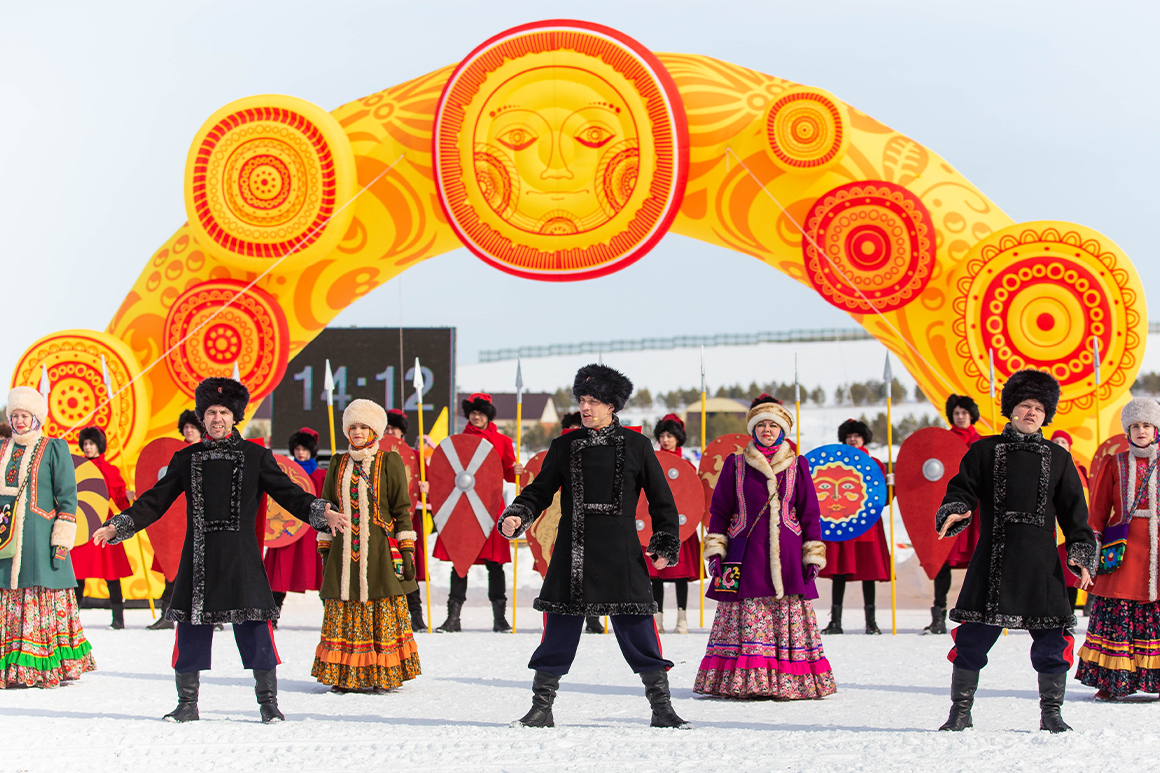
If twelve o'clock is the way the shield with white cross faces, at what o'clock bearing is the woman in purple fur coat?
The woman in purple fur coat is roughly at 11 o'clock from the shield with white cross.

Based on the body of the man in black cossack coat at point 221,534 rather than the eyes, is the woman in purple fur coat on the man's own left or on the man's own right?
on the man's own left

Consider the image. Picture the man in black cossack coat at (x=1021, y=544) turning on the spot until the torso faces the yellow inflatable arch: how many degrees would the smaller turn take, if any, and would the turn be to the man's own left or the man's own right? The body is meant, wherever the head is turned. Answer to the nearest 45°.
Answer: approximately 135° to the man's own right

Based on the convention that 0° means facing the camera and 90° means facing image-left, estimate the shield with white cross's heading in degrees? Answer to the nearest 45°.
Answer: approximately 0°

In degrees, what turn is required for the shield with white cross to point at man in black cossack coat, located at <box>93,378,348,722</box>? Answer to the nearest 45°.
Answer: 0° — it already faces them

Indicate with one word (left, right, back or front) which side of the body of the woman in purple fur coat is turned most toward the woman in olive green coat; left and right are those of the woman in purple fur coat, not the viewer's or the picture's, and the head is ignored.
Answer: right

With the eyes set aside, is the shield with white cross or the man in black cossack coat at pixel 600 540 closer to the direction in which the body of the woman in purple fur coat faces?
the man in black cossack coat

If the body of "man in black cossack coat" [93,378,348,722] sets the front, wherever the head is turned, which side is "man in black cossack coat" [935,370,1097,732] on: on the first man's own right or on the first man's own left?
on the first man's own left

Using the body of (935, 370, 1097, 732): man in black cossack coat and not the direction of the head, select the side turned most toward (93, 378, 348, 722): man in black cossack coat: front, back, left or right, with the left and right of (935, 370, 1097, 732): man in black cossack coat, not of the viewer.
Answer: right
